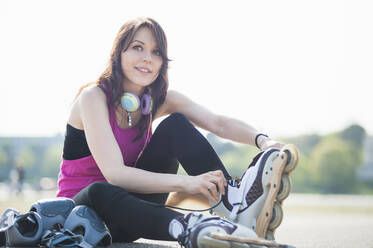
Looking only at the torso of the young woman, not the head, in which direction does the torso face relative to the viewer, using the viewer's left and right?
facing the viewer and to the right of the viewer
